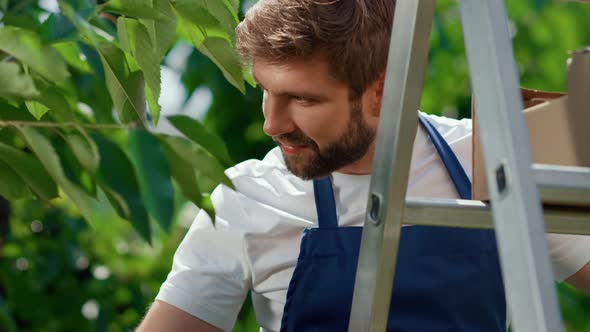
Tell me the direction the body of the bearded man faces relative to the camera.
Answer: toward the camera
